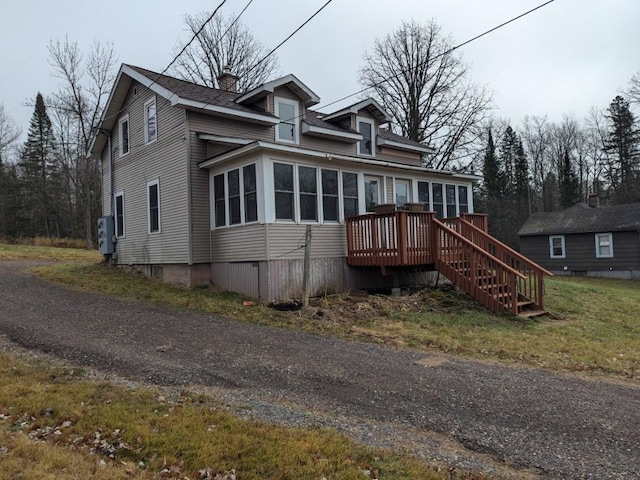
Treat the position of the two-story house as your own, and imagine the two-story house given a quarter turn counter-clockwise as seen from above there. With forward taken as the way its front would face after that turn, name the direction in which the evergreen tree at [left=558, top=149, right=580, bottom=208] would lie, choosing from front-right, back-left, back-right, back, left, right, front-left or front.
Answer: front

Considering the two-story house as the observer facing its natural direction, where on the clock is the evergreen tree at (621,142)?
The evergreen tree is roughly at 9 o'clock from the two-story house.

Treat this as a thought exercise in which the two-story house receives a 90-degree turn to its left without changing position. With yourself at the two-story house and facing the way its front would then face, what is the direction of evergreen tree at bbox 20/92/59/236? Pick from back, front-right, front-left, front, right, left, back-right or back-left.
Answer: left

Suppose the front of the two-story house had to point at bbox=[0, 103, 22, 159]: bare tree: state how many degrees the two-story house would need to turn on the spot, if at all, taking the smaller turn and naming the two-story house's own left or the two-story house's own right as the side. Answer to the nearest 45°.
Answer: approximately 180°

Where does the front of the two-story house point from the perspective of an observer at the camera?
facing the viewer and to the right of the viewer

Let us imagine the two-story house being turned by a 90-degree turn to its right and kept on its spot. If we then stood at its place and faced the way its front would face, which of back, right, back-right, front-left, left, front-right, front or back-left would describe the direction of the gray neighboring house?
back
